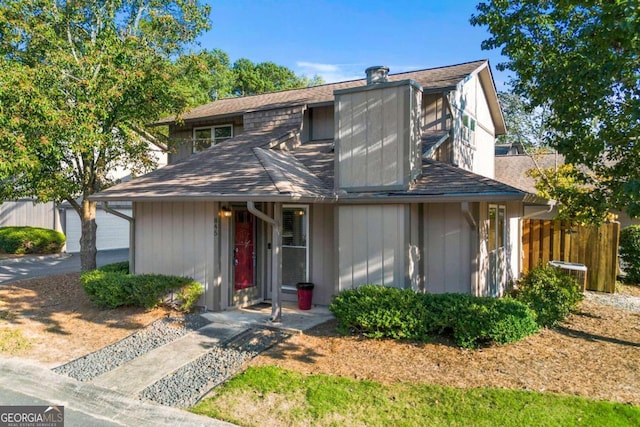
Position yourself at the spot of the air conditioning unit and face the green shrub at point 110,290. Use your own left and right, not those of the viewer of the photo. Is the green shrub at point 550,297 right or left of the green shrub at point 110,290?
left

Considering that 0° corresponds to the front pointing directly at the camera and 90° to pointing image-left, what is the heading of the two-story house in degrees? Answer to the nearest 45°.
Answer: approximately 0°

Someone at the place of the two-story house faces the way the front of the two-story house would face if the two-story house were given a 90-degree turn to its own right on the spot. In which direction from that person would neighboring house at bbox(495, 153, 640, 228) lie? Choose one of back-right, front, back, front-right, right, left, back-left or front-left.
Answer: back-right

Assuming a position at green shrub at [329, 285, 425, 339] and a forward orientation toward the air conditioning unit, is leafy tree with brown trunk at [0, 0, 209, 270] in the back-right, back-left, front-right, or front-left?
back-left

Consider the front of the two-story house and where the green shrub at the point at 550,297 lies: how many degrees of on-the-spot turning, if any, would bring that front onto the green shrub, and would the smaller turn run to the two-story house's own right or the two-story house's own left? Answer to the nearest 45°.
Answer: approximately 90° to the two-story house's own left

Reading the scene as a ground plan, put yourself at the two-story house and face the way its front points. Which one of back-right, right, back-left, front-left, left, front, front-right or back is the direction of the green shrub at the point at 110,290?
right

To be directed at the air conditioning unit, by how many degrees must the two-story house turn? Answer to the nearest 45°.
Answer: approximately 90° to its left

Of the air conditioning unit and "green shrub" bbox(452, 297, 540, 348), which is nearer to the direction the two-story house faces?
the green shrub

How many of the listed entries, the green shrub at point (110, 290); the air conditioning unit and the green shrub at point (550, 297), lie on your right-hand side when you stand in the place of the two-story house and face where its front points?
1

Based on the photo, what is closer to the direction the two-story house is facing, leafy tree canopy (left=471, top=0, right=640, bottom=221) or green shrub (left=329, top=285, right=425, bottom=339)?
the green shrub

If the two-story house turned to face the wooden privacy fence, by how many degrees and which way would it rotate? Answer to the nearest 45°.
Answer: approximately 135° to its left

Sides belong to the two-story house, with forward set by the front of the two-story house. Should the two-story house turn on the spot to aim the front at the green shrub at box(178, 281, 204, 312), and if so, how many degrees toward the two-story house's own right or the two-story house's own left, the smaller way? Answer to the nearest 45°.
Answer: approximately 90° to the two-story house's own right

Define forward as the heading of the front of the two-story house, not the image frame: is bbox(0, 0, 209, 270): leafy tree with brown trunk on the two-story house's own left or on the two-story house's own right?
on the two-story house's own right
